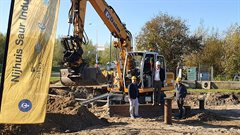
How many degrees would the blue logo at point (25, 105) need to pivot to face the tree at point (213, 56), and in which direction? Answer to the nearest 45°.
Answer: approximately 135° to its left

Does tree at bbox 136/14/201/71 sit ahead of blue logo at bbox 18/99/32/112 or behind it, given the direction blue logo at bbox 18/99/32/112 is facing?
behind

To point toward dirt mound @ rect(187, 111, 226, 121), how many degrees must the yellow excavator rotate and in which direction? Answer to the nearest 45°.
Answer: approximately 135° to its left

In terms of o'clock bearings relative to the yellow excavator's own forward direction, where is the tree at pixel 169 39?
The tree is roughly at 5 o'clock from the yellow excavator.

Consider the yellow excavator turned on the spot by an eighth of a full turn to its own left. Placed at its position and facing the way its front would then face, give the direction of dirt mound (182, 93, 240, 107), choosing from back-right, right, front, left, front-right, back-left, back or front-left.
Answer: back-left

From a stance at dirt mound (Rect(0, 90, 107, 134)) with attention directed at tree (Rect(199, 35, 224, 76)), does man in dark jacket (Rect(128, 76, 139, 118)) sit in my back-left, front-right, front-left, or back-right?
front-right

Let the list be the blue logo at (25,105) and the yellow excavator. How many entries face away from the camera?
0
